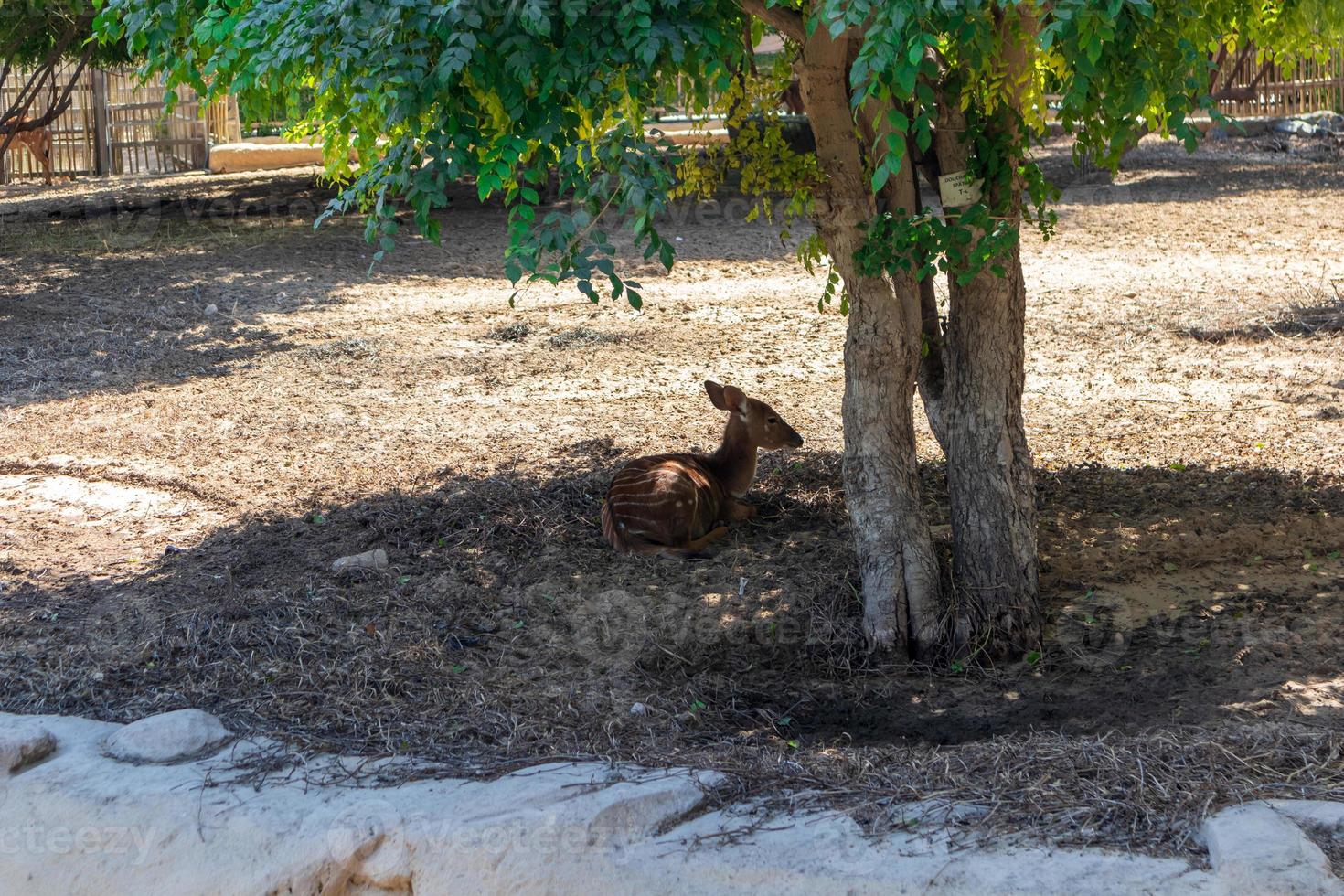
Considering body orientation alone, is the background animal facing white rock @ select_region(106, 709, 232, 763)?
no

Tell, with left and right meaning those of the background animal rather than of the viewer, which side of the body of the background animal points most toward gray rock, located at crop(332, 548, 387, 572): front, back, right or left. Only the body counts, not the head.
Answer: left

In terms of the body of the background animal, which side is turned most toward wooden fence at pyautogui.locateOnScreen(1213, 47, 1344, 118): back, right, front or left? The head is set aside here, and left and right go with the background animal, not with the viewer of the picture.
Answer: back

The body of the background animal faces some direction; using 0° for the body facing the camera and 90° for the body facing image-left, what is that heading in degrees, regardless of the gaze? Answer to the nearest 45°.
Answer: approximately 90°

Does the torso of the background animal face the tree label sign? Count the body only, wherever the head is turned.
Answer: no

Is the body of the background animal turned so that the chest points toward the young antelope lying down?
no

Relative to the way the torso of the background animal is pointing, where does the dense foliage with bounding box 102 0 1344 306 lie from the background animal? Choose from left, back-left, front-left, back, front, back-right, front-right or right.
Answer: left

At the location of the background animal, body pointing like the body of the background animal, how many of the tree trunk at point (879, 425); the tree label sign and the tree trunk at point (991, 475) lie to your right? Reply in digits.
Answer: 0

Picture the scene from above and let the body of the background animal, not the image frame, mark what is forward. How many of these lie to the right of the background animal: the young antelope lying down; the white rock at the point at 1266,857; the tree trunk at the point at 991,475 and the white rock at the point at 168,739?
0
